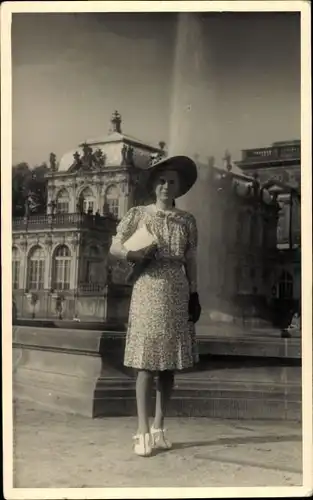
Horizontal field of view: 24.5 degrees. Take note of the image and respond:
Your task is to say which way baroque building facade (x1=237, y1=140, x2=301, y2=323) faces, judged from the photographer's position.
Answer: facing the viewer and to the left of the viewer

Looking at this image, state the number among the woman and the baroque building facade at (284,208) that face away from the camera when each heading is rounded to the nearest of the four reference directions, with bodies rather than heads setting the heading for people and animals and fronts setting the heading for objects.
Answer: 0

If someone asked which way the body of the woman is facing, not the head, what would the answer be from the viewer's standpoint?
toward the camera

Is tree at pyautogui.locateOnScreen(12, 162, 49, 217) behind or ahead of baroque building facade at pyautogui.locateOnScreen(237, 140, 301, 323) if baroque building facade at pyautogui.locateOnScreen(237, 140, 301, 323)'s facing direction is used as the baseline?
ahead

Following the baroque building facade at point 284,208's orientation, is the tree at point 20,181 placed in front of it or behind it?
in front
